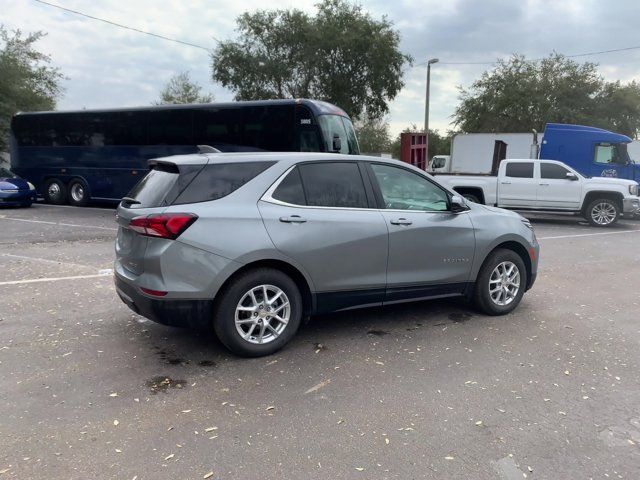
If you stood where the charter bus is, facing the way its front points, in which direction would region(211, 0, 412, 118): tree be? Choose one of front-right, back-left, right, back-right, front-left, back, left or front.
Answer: left

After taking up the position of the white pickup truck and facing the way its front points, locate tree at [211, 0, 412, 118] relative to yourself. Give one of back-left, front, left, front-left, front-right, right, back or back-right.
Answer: back-left

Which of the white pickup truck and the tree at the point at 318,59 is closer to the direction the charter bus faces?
the white pickup truck

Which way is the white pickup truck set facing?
to the viewer's right

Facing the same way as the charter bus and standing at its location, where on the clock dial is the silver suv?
The silver suv is roughly at 1 o'clock from the charter bus.

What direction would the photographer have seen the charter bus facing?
facing the viewer and to the right of the viewer

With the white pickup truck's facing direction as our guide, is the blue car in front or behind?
behind

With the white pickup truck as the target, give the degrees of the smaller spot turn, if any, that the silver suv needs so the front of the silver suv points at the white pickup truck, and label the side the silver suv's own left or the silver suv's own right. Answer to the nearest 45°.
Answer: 0° — it already faces it

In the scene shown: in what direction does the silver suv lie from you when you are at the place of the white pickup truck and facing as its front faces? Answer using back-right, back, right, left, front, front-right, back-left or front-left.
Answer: right

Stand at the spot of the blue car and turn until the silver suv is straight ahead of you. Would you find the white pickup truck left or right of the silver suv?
left

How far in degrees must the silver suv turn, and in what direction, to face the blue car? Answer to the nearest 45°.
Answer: approximately 90° to its left

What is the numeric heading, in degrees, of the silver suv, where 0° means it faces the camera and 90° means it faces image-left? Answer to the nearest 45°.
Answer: approximately 225°

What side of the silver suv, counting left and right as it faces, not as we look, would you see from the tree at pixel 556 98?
front

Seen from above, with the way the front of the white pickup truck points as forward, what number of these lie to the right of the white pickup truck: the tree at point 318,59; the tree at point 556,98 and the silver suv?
1
